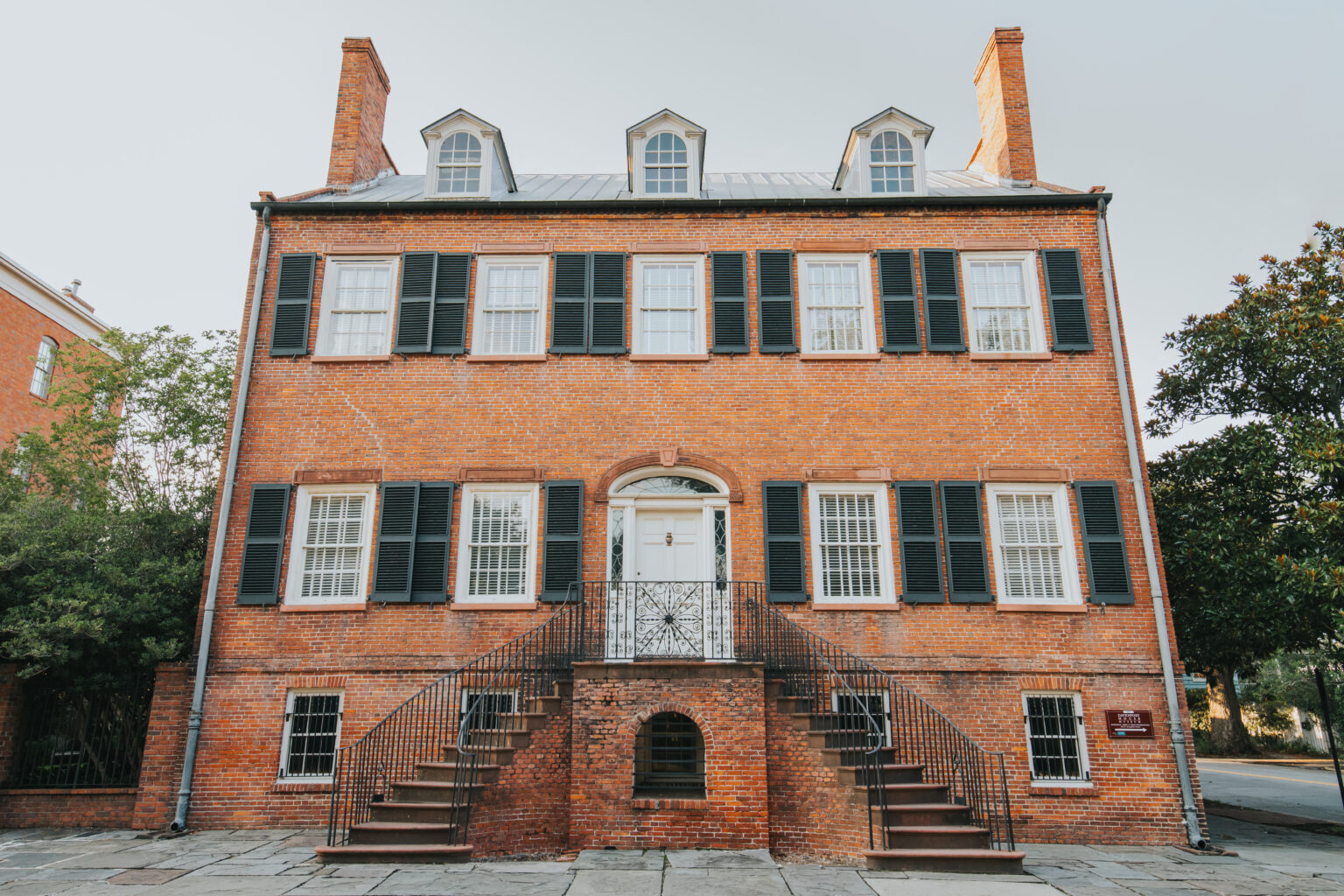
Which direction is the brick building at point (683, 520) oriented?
toward the camera
